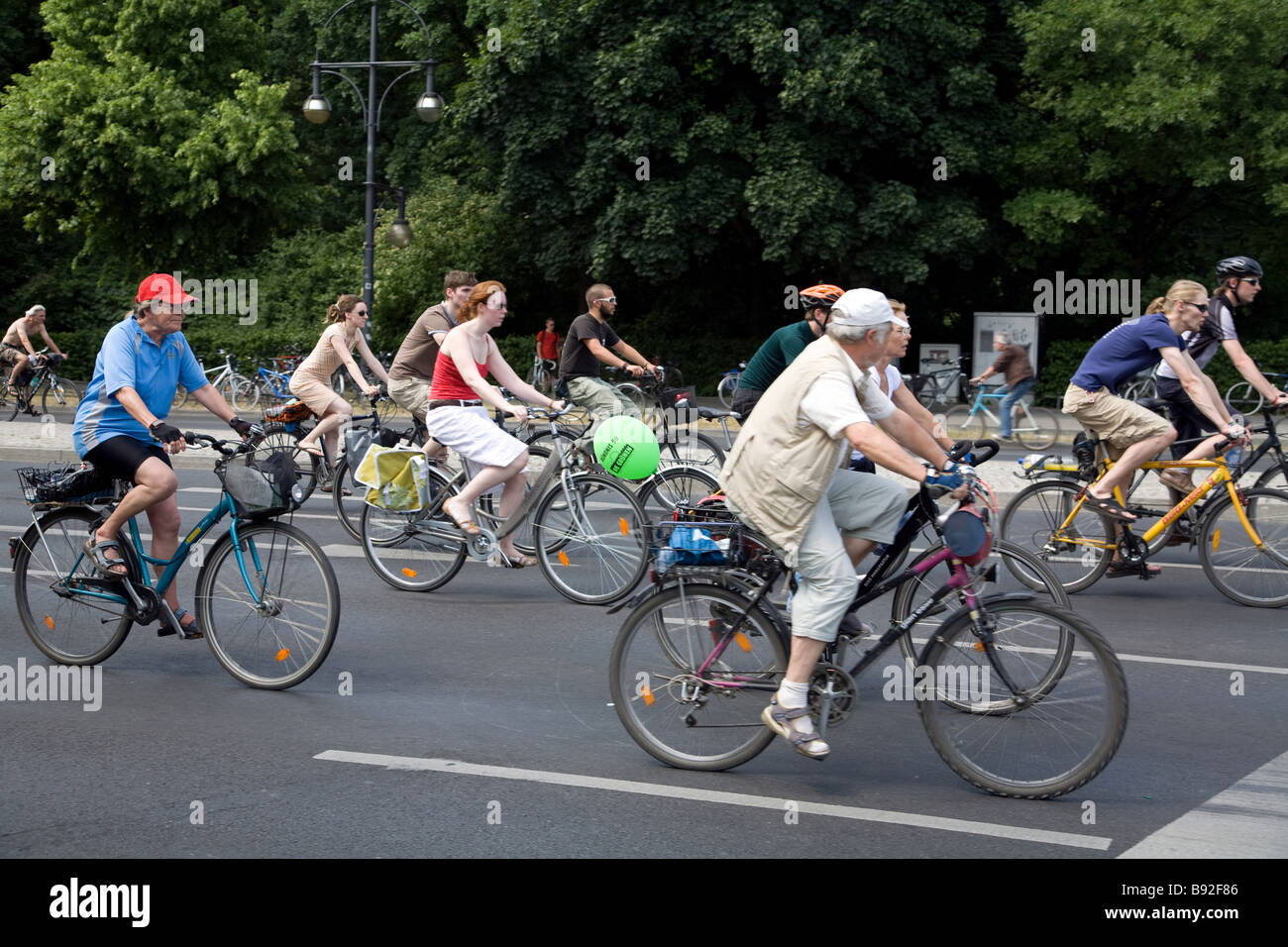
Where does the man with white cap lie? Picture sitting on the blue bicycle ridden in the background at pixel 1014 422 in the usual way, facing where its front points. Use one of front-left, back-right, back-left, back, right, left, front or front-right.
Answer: left

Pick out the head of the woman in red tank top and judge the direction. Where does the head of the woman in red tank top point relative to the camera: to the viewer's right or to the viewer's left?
to the viewer's right

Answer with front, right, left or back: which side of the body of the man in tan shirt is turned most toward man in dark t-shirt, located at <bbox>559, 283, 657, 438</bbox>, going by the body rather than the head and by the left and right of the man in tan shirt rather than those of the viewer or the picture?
front

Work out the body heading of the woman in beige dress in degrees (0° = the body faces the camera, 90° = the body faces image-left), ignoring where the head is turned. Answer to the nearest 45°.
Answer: approximately 270°

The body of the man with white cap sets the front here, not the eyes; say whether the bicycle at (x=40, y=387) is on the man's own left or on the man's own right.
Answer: on the man's own left

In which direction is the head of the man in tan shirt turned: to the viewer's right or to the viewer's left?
to the viewer's right

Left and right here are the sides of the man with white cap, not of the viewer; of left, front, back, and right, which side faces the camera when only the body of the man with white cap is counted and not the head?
right

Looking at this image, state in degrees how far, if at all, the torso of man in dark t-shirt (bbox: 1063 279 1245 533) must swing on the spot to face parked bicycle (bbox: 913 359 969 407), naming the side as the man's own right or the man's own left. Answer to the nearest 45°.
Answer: approximately 90° to the man's own left

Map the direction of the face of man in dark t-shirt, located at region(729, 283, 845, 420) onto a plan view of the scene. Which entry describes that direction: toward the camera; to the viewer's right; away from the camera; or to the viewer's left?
to the viewer's right

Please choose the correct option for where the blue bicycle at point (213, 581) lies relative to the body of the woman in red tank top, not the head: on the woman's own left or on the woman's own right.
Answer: on the woman's own right

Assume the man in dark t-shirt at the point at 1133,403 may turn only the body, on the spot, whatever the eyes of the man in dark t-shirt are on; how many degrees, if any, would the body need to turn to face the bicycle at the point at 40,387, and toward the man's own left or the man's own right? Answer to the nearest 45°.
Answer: approximately 135° to the man's own left

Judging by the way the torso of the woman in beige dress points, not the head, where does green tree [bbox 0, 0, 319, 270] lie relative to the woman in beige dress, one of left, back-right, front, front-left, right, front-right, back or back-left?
left

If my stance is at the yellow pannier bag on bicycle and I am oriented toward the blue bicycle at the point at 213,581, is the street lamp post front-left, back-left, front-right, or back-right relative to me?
back-right

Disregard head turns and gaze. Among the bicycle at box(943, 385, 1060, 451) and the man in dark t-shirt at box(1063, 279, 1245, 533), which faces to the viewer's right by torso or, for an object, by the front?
the man in dark t-shirt

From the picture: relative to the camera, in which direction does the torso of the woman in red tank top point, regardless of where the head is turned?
to the viewer's right
